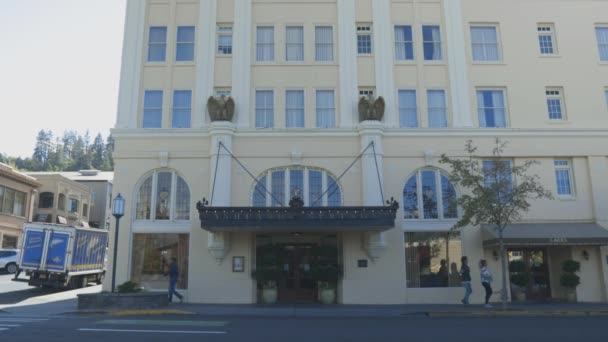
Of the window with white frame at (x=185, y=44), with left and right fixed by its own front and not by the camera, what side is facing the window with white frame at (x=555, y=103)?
left

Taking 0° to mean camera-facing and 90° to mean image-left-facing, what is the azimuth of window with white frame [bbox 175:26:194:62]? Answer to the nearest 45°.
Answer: approximately 0°

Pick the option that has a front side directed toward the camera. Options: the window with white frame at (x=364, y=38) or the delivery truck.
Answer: the window with white frame

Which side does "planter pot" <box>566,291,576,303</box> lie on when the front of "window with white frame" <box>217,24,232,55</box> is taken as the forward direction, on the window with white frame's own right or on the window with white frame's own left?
on the window with white frame's own left

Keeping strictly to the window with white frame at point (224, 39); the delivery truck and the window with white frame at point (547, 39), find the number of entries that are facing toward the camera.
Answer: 2

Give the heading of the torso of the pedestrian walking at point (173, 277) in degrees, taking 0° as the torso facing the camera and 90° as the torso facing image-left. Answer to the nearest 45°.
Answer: approximately 90°

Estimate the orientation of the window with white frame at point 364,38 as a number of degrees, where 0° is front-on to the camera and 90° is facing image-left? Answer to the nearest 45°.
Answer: approximately 0°

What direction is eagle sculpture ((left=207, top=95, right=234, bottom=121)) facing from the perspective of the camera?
toward the camera

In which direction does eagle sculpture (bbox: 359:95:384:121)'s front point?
toward the camera

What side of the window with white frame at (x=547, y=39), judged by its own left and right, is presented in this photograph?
front
